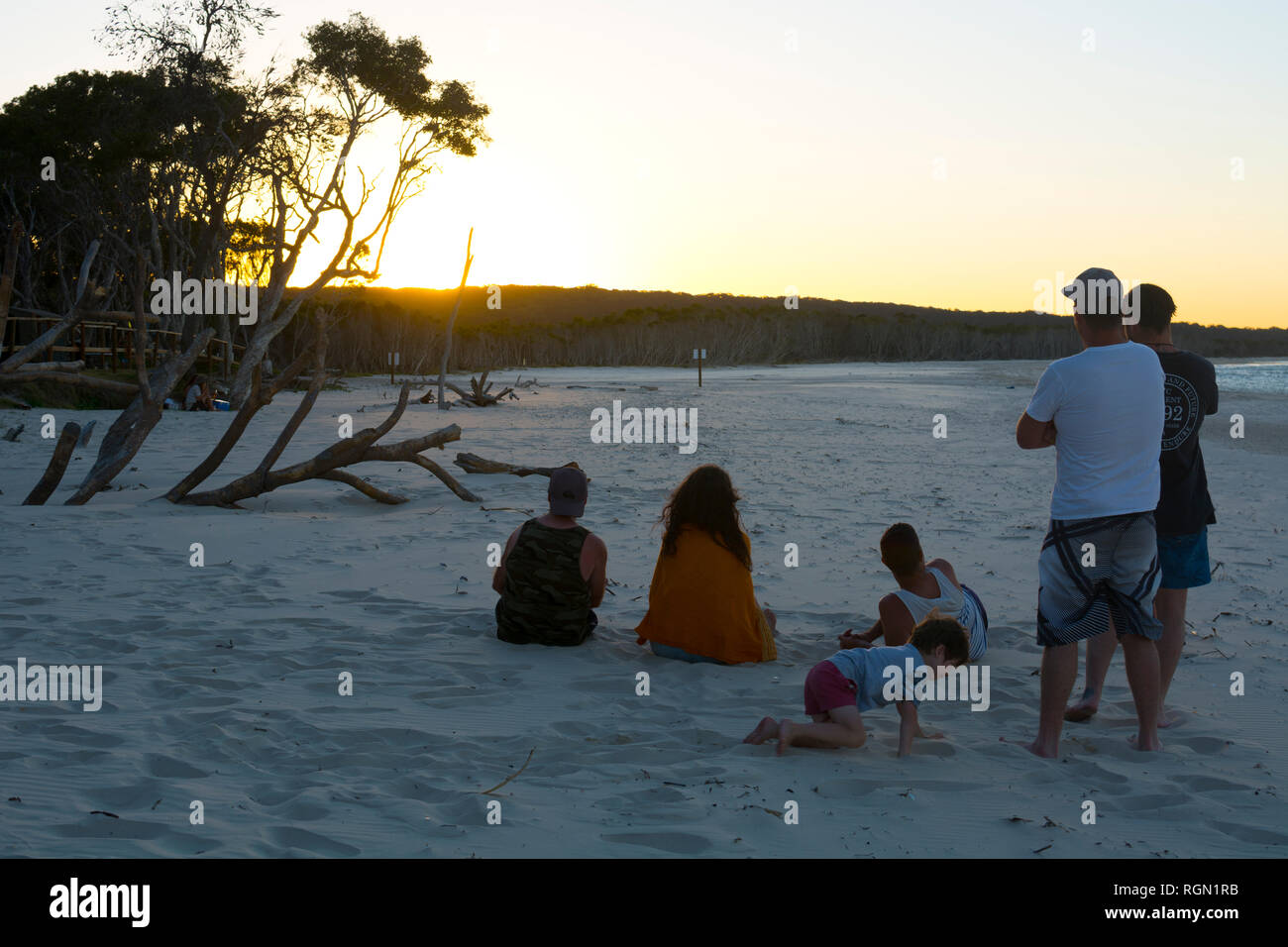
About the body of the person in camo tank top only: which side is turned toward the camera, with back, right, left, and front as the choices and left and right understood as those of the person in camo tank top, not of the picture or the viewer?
back

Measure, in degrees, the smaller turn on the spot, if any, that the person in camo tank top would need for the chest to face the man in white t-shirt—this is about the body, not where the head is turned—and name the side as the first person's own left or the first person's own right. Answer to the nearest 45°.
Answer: approximately 135° to the first person's own right

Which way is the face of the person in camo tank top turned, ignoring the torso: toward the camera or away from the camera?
away from the camera

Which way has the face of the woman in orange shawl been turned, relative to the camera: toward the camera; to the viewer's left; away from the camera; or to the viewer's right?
away from the camera

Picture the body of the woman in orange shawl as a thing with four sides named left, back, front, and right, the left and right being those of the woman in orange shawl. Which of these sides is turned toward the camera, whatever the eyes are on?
back

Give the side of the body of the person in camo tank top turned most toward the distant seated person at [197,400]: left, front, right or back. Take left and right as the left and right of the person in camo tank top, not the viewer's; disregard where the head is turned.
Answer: front

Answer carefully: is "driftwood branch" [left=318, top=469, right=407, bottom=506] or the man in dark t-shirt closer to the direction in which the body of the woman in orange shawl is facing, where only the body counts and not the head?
the driftwood branch

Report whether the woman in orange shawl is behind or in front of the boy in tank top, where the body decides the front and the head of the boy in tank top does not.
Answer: in front

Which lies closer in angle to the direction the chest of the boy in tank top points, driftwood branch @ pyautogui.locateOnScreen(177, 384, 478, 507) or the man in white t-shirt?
the driftwood branch

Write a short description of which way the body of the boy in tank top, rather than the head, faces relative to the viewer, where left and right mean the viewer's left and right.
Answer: facing away from the viewer and to the left of the viewer

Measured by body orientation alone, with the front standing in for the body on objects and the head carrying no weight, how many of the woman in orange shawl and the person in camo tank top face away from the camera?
2

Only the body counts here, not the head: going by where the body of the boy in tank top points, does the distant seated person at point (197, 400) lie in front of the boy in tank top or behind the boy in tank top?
in front
